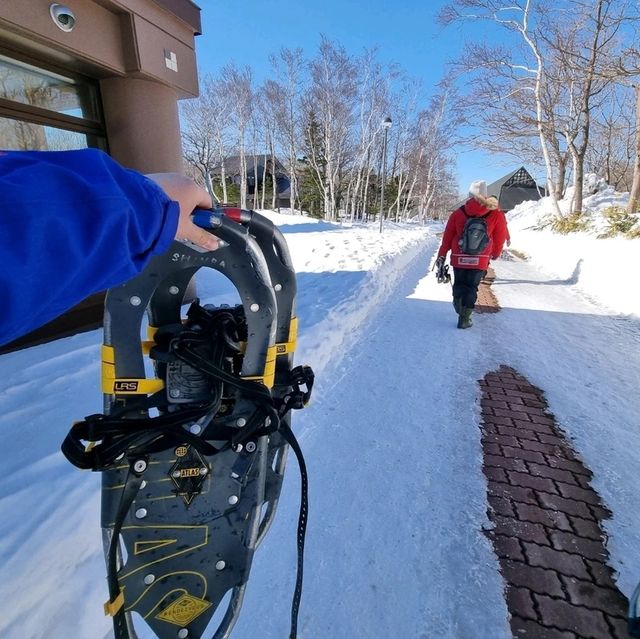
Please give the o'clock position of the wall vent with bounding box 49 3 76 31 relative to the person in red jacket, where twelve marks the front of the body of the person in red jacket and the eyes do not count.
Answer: The wall vent is roughly at 8 o'clock from the person in red jacket.

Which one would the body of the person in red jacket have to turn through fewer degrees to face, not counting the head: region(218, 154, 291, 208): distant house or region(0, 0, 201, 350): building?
the distant house

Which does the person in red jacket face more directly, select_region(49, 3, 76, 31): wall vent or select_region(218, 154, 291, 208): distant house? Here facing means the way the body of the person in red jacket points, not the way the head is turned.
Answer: the distant house

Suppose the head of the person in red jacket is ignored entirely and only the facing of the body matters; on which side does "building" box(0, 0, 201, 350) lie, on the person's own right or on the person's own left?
on the person's own left

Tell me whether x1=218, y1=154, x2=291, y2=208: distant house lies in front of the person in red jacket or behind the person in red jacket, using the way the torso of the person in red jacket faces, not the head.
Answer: in front

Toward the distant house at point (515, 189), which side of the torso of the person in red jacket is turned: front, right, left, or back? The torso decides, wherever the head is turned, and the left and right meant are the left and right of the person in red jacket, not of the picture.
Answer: front

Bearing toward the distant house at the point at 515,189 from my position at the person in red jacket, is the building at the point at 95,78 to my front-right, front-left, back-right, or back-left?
back-left

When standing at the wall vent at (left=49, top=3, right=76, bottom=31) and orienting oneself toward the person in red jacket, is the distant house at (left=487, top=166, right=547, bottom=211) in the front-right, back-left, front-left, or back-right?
front-left

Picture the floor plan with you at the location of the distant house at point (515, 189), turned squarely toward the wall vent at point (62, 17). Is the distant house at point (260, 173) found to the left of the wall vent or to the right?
right

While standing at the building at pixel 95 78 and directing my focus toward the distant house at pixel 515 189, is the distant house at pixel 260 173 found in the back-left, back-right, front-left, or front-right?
front-left

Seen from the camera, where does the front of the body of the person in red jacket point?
away from the camera

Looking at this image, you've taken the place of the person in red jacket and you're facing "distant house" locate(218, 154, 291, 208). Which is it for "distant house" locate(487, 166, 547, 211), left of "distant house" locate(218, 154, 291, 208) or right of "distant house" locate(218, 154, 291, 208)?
right
